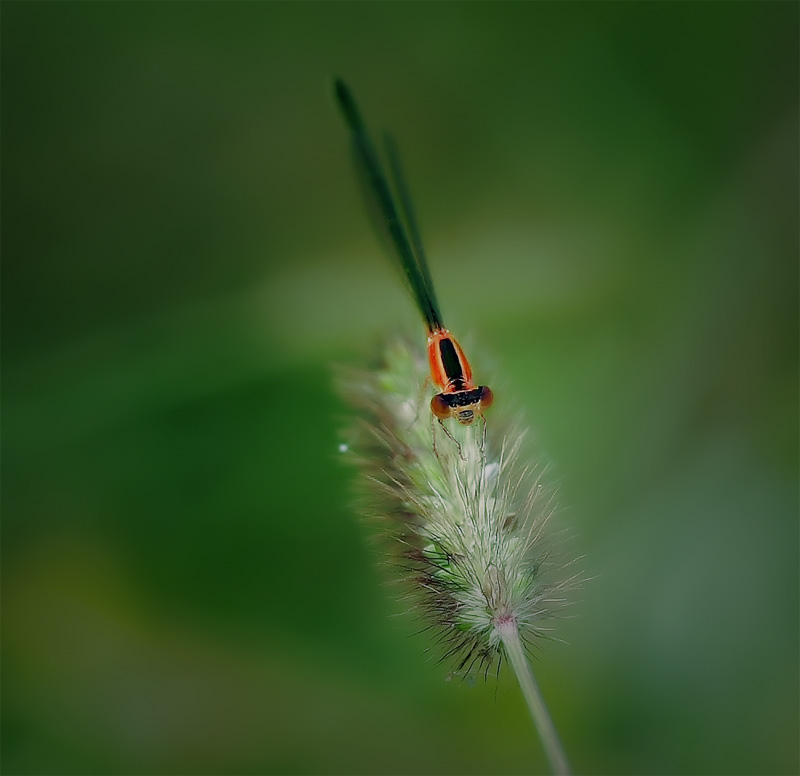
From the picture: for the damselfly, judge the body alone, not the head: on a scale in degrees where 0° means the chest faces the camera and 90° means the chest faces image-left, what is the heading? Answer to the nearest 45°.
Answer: approximately 0°
